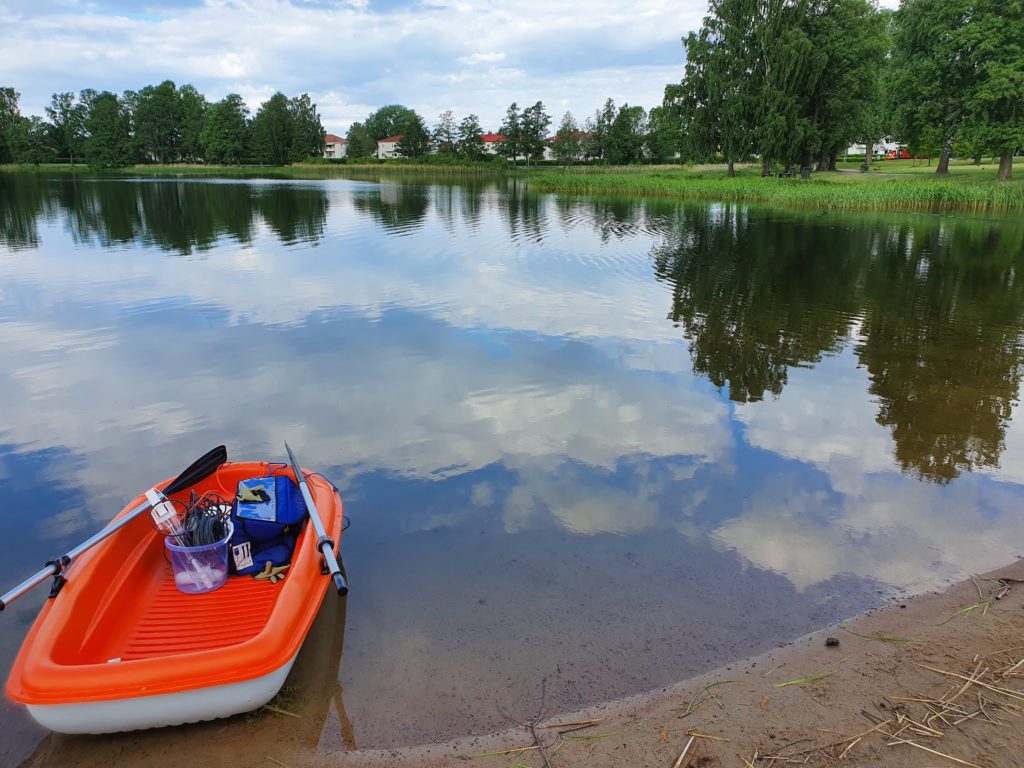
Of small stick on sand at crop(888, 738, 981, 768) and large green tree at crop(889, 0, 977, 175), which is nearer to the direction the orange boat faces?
the large green tree

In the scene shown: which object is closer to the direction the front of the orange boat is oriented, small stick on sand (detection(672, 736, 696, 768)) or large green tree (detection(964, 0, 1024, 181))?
the large green tree

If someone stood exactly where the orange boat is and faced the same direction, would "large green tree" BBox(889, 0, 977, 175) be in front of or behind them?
in front

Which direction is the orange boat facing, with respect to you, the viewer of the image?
facing away from the viewer and to the right of the viewer

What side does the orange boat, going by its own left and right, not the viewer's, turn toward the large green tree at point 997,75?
front

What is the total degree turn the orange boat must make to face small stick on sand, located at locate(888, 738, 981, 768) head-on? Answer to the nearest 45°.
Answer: approximately 90° to its right

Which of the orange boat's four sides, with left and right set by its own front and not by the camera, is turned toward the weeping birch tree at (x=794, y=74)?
front

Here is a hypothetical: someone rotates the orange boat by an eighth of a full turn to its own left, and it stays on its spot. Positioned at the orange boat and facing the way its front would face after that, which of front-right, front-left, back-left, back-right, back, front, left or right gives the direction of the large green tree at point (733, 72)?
front-right

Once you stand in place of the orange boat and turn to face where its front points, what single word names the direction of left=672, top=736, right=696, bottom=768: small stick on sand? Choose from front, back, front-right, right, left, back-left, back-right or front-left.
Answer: right
